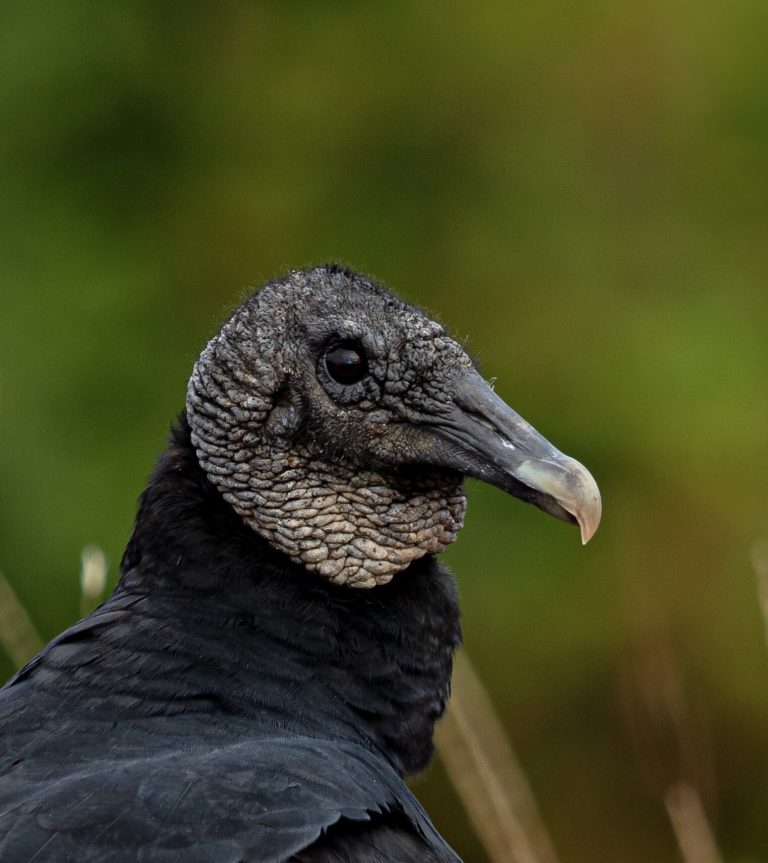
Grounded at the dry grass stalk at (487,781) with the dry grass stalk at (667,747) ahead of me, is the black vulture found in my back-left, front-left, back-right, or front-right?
back-right

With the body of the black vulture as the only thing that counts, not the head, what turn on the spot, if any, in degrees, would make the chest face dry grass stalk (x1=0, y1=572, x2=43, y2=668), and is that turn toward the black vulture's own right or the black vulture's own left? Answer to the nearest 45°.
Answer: approximately 135° to the black vulture's own left

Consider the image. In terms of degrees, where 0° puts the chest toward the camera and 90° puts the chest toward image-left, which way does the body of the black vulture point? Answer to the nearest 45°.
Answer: approximately 270°
